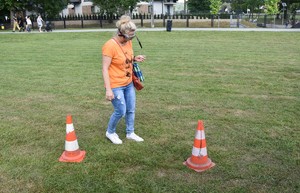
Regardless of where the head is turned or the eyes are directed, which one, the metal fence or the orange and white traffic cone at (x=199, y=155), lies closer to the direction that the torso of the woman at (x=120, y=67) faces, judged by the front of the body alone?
the orange and white traffic cone

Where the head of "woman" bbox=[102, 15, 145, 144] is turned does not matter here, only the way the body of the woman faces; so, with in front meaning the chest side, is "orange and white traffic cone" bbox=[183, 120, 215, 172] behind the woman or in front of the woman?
in front

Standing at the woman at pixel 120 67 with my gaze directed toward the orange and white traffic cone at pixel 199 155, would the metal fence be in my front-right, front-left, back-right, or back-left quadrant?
back-left

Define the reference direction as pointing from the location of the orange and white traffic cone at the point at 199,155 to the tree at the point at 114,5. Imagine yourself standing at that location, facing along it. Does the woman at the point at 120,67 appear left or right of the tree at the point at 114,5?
left

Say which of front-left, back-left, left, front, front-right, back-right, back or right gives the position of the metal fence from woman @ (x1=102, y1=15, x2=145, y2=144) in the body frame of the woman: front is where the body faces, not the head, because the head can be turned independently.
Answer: back-left

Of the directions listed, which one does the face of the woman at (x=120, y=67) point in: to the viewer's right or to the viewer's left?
to the viewer's right

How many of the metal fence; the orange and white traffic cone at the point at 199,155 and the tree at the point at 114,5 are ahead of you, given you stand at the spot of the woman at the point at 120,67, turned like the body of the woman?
1

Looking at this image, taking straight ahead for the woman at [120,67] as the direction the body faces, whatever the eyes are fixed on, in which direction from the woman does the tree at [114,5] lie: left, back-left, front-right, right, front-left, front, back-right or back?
back-left
